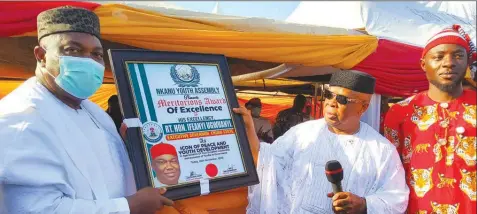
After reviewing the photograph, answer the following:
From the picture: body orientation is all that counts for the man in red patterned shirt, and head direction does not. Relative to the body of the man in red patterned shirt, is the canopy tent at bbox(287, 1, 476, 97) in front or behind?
behind

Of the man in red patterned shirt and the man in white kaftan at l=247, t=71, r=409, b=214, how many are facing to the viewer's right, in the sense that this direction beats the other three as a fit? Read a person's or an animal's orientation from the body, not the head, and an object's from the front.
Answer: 0

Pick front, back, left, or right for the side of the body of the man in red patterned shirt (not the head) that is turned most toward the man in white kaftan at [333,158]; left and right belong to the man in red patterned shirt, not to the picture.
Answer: right

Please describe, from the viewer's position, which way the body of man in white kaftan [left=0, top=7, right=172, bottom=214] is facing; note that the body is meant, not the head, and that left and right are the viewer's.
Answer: facing the viewer and to the right of the viewer

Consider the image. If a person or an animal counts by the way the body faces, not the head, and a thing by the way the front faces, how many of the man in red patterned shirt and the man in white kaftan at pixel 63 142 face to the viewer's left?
0

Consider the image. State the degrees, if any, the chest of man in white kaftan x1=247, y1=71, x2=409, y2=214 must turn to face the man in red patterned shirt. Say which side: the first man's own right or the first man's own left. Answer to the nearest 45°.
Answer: approximately 135° to the first man's own left

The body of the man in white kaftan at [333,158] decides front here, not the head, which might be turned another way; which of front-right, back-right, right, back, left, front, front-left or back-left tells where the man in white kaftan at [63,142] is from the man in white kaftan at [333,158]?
front

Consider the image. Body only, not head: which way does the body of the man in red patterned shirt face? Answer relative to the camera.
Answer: toward the camera

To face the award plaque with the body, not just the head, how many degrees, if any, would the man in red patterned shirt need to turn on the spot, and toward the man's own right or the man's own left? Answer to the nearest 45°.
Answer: approximately 45° to the man's own right

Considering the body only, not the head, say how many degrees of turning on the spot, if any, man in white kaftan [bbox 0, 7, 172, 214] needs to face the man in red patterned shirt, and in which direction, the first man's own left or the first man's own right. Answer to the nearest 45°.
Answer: approximately 45° to the first man's own left

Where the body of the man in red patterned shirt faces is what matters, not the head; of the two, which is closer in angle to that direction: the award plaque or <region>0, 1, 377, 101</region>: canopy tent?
the award plaque

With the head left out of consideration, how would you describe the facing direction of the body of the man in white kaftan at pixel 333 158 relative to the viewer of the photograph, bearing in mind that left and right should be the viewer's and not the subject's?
facing the viewer and to the left of the viewer
